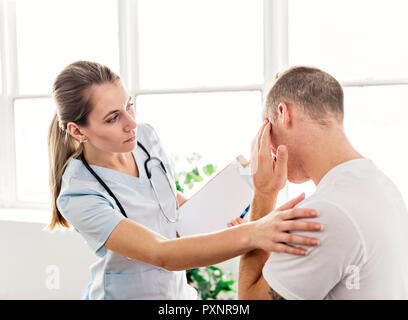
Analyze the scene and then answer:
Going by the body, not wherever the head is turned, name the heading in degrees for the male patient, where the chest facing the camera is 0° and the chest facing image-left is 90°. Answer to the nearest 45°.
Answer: approximately 135°

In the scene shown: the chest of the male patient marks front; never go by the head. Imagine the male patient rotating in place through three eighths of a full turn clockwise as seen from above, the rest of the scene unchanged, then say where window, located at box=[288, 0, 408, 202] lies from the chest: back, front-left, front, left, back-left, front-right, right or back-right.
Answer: left

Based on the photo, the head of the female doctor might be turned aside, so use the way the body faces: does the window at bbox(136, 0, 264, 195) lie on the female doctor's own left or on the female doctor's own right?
on the female doctor's own left

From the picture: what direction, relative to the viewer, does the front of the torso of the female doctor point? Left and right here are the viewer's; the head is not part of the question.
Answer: facing the viewer and to the right of the viewer

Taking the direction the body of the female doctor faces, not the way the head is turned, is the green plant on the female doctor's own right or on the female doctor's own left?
on the female doctor's own left

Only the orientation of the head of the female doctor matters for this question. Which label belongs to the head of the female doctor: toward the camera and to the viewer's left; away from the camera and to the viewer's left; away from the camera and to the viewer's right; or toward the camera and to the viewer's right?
toward the camera and to the viewer's right

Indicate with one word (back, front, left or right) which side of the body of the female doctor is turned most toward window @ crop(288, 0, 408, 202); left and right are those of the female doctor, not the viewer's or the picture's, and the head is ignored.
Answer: left

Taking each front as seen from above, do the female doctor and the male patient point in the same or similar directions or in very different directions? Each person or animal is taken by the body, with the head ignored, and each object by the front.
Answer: very different directions
